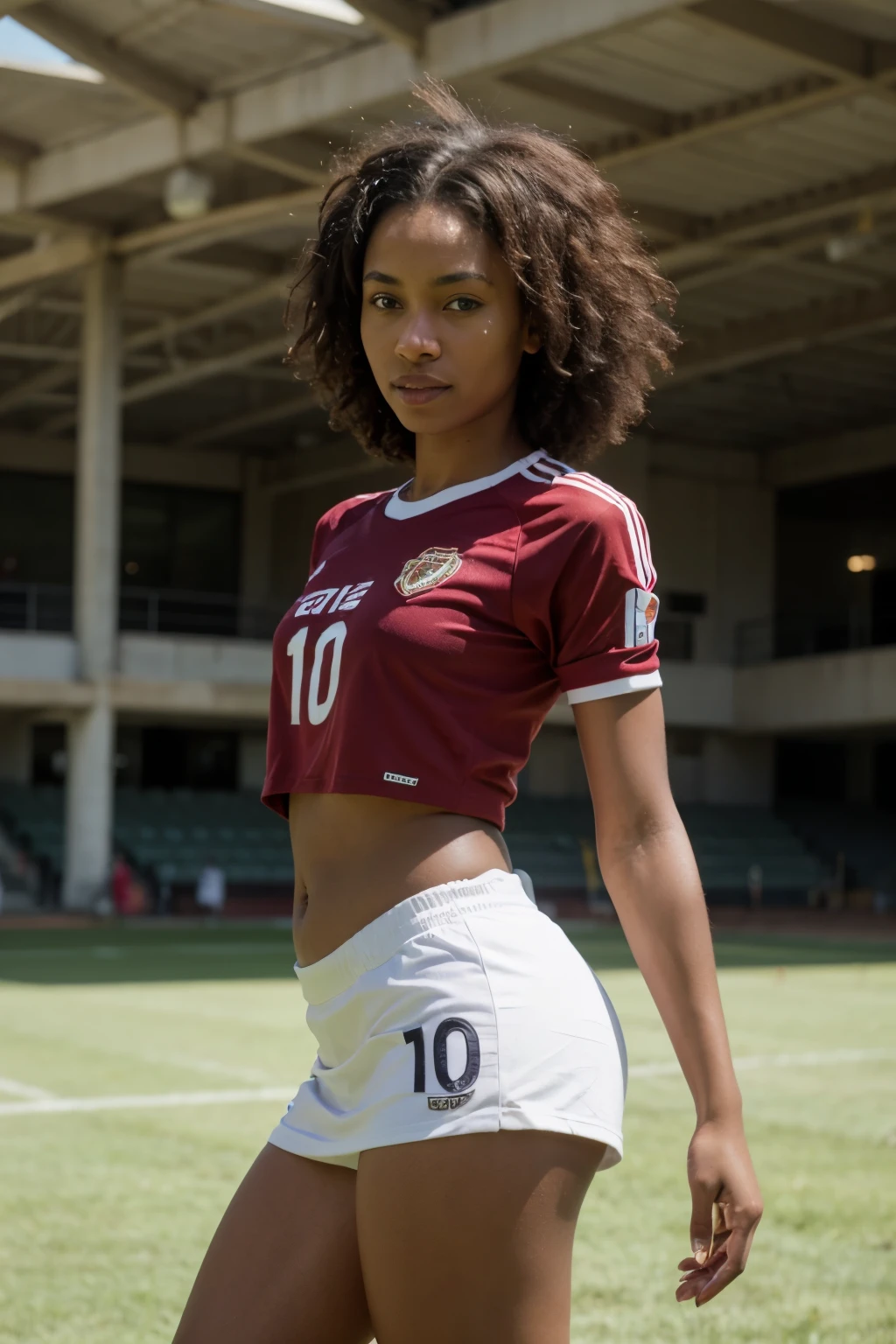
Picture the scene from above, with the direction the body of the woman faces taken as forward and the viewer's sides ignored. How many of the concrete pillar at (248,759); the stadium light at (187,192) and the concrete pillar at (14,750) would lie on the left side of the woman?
0

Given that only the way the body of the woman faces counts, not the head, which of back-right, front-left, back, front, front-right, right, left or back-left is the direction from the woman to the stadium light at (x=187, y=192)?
back-right

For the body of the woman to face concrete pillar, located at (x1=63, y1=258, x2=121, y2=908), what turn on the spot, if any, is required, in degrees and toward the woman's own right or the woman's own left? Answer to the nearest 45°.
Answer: approximately 135° to the woman's own right

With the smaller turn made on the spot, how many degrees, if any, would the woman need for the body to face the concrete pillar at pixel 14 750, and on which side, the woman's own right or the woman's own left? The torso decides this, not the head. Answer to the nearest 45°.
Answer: approximately 135° to the woman's own right

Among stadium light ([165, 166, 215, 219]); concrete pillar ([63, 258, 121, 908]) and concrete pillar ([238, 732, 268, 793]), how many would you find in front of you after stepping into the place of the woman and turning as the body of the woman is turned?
0

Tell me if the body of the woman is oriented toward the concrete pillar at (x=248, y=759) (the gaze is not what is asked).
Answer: no

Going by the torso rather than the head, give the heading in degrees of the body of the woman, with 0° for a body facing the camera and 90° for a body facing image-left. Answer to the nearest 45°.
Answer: approximately 45°
